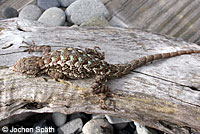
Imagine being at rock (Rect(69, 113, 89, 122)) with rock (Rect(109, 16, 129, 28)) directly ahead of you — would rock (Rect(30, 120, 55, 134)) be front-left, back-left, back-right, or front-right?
back-left

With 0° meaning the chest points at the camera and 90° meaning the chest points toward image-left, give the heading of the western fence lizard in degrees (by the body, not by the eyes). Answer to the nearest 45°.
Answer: approximately 90°

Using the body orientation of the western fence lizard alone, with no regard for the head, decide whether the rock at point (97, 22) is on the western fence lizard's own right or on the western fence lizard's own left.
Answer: on the western fence lizard's own right

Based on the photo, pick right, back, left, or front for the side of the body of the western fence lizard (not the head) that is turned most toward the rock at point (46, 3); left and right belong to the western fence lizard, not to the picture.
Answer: right

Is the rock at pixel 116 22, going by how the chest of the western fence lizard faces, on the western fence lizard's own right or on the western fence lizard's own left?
on the western fence lizard's own right

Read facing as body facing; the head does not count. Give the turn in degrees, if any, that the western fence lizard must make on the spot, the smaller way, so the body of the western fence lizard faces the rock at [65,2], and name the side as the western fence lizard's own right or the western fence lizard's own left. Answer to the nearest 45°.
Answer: approximately 90° to the western fence lizard's own right

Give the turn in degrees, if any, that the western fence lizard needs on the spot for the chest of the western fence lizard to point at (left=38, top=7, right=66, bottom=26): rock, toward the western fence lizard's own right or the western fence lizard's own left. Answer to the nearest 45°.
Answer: approximately 90° to the western fence lizard's own right
